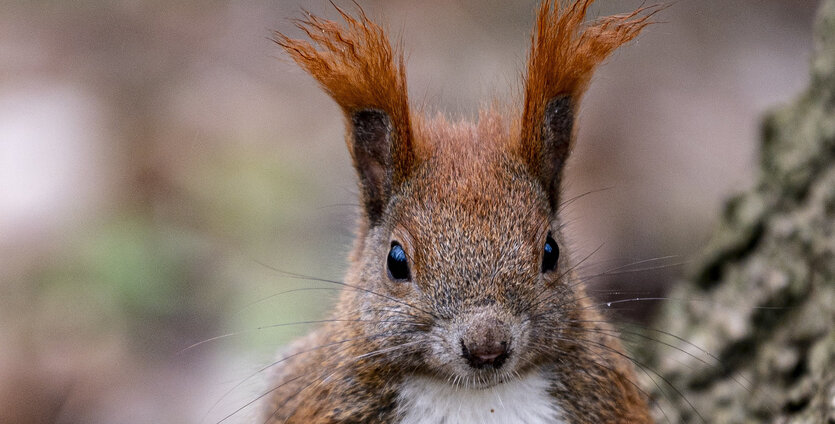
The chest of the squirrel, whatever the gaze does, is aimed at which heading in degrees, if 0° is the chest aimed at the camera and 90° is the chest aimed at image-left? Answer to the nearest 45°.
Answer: approximately 0°

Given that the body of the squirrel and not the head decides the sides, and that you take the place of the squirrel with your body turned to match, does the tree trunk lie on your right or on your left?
on your left
